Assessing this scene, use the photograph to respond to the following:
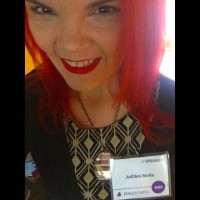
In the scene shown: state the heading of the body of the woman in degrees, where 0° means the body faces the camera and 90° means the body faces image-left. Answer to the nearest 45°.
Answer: approximately 0°
